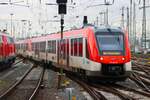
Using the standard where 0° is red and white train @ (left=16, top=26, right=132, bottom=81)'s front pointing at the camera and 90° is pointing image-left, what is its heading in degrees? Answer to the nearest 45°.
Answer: approximately 315°
